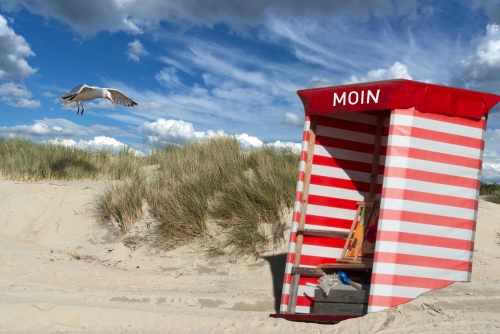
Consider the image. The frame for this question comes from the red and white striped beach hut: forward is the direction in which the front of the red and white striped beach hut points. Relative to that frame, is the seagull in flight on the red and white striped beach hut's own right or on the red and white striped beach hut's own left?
on the red and white striped beach hut's own right

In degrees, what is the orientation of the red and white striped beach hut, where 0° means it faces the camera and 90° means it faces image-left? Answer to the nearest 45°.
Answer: approximately 45°

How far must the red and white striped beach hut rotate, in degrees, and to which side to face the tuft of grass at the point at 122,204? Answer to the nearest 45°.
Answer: approximately 90° to its right
